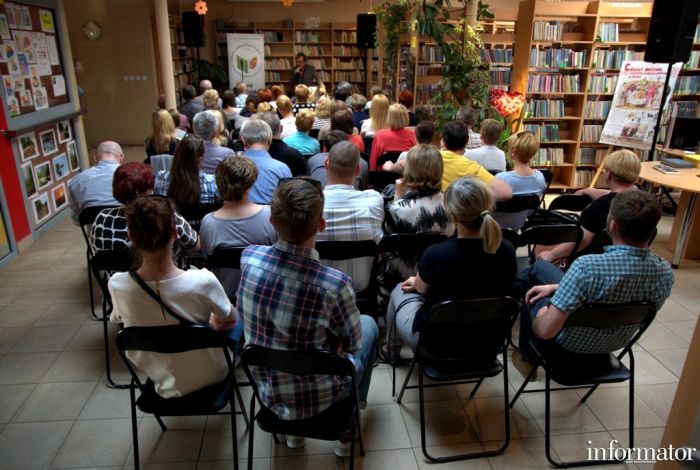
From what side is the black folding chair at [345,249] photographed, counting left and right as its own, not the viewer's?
back

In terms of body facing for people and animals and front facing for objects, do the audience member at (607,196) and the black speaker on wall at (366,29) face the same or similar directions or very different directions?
very different directions

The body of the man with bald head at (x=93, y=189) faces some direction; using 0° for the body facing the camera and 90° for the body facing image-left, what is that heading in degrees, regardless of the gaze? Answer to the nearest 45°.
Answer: approximately 225°

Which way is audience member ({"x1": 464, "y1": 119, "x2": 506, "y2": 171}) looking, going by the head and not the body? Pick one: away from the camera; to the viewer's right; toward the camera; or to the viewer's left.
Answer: away from the camera

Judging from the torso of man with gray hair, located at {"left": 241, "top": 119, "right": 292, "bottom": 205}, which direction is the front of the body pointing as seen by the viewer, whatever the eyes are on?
away from the camera

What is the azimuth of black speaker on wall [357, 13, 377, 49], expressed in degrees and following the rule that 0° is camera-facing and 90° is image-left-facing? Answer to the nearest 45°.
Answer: approximately 0°

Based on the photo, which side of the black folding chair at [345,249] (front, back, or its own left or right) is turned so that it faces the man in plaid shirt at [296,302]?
back

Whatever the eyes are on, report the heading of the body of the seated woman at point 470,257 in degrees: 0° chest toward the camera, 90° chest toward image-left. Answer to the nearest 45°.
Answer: approximately 135°

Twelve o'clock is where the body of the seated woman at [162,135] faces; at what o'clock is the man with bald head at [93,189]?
The man with bald head is roughly at 7 o'clock from the seated woman.

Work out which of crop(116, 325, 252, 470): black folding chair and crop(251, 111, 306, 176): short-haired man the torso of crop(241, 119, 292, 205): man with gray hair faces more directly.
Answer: the short-haired man
